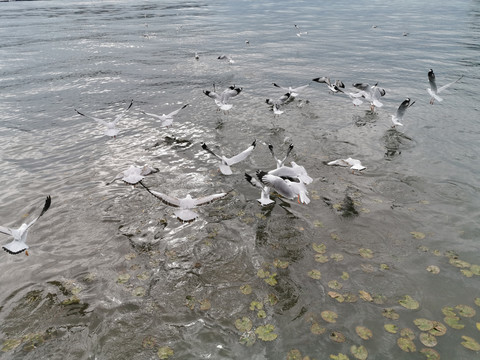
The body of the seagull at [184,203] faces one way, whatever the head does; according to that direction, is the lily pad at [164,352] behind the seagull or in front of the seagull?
behind

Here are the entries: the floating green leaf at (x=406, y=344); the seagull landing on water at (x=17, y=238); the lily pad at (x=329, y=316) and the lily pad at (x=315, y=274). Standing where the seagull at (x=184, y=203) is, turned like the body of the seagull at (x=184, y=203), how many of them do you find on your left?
1

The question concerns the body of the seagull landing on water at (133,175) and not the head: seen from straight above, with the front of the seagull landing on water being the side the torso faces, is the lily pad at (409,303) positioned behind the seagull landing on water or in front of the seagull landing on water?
behind

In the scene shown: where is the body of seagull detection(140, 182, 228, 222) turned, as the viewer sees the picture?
away from the camera

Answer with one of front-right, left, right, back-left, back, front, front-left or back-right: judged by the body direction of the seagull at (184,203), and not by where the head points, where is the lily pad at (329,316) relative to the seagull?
back-right

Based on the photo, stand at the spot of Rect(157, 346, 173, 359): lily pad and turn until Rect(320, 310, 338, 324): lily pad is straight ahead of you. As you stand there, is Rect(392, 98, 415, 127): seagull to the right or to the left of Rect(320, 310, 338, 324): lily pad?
left

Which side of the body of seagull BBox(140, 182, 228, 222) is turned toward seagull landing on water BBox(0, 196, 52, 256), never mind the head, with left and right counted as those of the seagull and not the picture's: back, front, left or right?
left
